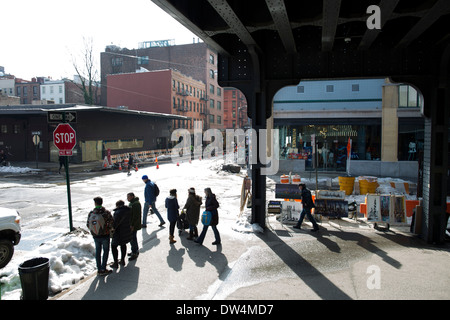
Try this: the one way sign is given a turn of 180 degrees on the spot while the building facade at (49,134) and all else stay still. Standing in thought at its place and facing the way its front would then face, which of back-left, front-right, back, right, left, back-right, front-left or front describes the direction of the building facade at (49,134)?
front

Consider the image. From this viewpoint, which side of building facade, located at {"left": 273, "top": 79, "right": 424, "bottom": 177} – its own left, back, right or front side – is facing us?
front

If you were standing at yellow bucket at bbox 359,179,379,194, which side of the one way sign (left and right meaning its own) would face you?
left

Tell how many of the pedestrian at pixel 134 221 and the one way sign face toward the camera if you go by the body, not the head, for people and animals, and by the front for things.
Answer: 1

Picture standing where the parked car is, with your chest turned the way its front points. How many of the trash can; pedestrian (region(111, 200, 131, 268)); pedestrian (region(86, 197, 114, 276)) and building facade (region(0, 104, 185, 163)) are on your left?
1

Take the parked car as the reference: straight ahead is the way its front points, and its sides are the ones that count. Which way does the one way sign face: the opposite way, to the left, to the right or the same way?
to the right

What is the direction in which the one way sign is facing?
toward the camera

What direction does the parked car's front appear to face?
to the viewer's right
